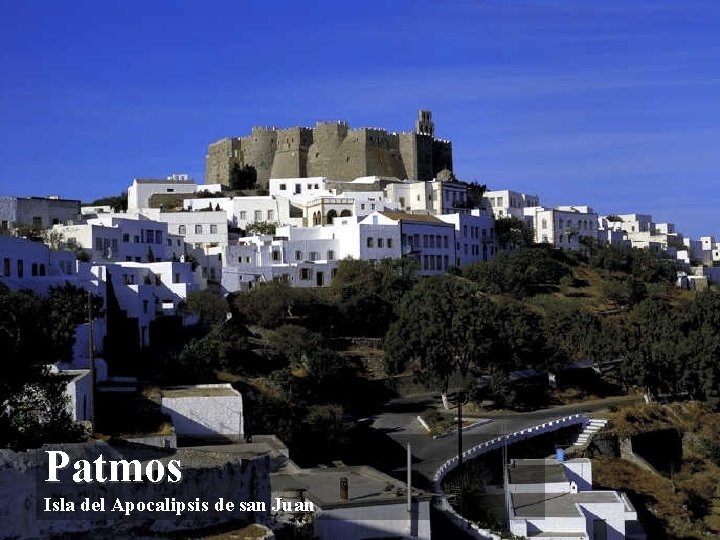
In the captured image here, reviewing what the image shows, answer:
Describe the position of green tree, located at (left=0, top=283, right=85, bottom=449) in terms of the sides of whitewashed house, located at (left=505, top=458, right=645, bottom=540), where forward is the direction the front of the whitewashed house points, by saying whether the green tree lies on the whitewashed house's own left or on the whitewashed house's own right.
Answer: on the whitewashed house's own right

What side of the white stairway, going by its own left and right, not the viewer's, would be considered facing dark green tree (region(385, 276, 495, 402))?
right

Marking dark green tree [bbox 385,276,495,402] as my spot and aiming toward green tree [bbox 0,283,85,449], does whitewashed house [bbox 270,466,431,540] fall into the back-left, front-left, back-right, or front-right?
front-left

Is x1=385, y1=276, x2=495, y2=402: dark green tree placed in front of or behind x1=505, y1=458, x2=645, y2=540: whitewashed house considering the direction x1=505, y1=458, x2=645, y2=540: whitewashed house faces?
behind

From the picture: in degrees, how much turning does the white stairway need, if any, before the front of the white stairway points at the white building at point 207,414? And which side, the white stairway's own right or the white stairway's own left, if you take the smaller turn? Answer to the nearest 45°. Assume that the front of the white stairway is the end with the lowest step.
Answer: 0° — it already faces it

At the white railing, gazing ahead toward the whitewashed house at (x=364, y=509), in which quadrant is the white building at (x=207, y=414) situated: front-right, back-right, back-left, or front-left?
front-right

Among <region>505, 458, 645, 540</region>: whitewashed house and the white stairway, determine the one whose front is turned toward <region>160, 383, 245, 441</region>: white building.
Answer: the white stairway

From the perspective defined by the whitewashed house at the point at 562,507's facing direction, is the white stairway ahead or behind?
behind

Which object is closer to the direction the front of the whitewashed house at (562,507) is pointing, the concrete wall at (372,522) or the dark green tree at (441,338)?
the concrete wall

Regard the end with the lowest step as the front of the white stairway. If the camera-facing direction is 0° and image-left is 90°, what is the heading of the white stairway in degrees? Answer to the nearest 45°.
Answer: approximately 45°

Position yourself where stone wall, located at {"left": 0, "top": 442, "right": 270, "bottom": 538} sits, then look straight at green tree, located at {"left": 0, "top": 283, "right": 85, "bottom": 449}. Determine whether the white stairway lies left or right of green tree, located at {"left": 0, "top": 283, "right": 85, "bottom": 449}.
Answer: right

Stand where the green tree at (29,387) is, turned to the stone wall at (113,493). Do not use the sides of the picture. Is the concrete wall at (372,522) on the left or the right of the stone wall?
left

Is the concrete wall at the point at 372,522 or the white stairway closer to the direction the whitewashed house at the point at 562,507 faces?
the concrete wall

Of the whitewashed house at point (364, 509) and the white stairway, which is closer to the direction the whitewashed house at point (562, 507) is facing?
the whitewashed house

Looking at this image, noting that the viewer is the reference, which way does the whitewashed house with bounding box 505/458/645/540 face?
facing the viewer

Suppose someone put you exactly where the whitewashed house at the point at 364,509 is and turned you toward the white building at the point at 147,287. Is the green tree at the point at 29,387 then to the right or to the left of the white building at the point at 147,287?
left
